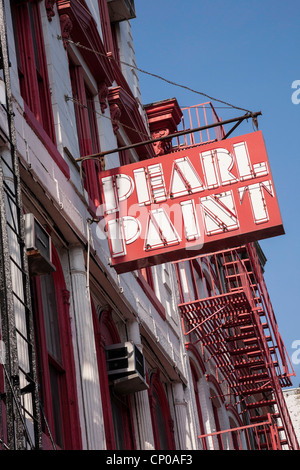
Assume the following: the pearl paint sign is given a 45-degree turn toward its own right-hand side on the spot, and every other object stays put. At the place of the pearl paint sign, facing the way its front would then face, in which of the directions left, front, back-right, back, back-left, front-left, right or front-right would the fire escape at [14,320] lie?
front

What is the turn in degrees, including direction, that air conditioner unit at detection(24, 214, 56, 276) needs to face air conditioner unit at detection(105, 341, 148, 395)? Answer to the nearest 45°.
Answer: approximately 135° to its left

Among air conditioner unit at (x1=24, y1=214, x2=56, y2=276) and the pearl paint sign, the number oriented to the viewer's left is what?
0

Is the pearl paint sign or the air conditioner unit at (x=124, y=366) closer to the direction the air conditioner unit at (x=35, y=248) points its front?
the pearl paint sign

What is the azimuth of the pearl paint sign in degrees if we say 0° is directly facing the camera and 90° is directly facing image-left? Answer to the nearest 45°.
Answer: approximately 0°

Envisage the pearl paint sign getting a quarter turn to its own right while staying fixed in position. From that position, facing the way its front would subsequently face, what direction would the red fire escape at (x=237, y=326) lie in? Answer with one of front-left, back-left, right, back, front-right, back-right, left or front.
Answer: right
